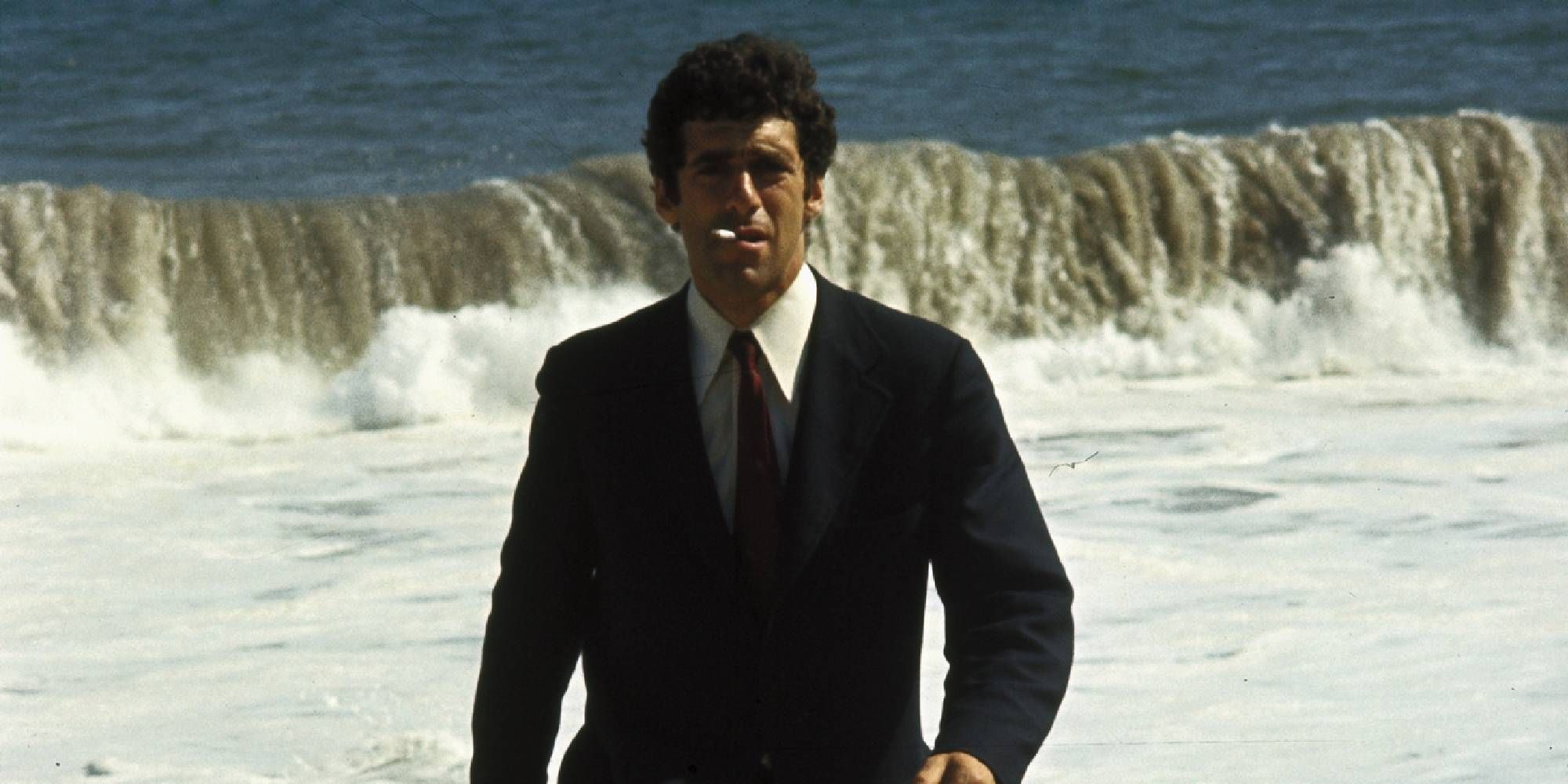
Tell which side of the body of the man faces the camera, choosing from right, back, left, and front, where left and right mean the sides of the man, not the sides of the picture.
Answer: front
